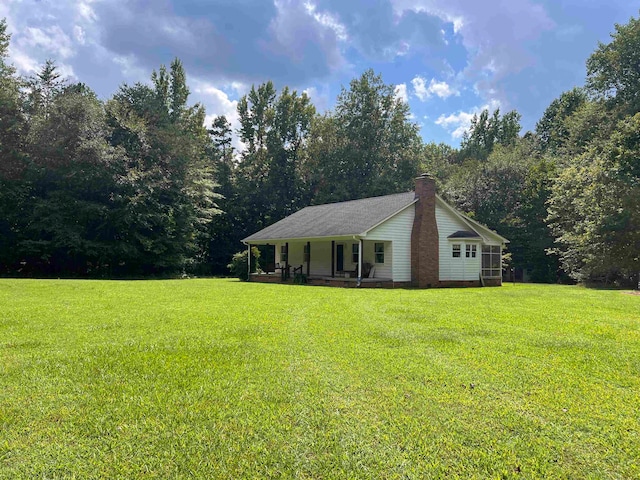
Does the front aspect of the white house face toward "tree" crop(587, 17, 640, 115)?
no

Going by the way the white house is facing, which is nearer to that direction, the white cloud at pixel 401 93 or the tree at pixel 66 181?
the tree

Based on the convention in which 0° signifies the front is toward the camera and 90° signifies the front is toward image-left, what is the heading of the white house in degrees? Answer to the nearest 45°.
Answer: approximately 45°

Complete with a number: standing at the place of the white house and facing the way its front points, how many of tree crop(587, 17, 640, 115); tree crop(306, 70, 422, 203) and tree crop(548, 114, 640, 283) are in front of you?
0

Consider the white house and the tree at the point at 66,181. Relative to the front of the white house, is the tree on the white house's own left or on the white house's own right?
on the white house's own right

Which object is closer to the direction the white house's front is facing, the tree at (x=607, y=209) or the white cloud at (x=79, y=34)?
the white cloud

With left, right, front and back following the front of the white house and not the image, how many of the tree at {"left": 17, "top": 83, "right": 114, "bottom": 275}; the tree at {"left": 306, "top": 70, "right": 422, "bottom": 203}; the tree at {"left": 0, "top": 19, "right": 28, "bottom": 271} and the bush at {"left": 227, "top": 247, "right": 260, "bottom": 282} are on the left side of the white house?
0

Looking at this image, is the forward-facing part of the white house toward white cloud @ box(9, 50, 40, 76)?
no

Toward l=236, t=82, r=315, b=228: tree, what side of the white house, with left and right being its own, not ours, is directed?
right

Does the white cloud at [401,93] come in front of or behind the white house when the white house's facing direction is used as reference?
behind
